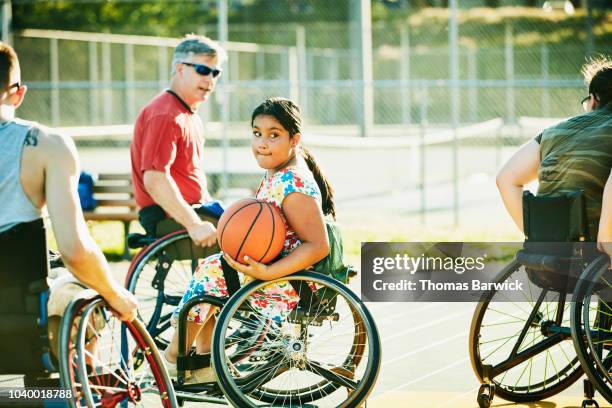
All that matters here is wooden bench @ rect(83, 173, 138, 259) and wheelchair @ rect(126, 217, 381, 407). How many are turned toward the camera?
1

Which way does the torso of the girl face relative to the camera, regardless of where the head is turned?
to the viewer's left

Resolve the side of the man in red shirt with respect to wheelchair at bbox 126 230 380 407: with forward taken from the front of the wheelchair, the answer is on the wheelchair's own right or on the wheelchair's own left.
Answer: on the wheelchair's own right

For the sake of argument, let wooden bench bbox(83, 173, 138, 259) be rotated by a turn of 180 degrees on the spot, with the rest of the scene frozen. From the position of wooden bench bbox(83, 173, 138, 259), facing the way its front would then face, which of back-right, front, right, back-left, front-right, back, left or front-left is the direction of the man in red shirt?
back

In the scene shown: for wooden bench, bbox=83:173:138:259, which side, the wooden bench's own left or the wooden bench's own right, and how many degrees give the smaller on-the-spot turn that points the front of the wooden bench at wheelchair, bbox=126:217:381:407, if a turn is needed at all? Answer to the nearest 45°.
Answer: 0° — it already faces it

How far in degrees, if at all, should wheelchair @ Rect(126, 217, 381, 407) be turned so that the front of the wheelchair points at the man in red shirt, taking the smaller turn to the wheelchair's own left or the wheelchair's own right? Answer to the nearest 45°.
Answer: approximately 90° to the wheelchair's own right

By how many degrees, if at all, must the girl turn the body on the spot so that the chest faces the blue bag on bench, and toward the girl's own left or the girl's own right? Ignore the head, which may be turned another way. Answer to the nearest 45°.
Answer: approximately 90° to the girl's own right

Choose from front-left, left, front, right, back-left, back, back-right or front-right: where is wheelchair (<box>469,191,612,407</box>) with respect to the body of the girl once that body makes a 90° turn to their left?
left

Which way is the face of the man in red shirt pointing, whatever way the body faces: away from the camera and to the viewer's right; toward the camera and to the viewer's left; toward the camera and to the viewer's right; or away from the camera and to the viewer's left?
toward the camera and to the viewer's right

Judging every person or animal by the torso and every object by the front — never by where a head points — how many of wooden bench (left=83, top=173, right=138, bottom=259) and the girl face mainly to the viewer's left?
1

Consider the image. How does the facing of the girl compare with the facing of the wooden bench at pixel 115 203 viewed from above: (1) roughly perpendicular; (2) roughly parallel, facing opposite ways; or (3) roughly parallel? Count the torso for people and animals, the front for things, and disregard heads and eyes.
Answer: roughly perpendicular

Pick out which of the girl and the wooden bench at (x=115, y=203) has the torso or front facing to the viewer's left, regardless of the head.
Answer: the girl

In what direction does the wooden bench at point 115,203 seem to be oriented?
toward the camera

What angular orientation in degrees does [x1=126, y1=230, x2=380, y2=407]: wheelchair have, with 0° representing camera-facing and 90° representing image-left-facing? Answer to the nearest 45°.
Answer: approximately 90°

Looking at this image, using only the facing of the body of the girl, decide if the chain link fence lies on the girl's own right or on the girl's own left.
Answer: on the girl's own right

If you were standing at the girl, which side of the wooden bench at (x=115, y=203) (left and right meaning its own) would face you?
front
